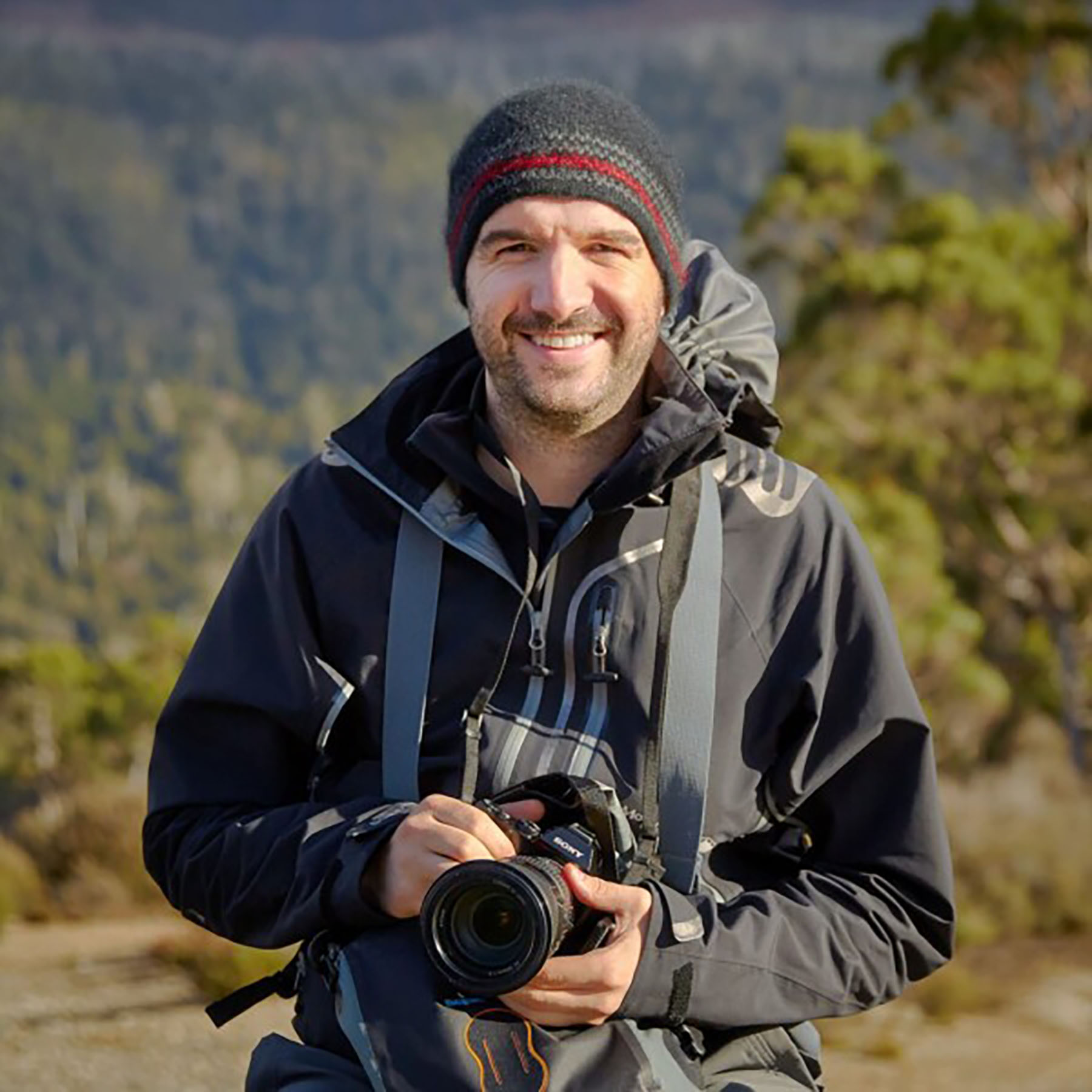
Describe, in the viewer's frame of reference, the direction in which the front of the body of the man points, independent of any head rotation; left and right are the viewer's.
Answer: facing the viewer

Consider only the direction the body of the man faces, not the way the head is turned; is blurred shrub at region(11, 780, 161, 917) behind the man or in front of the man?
behind

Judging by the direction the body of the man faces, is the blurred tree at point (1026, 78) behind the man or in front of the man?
behind

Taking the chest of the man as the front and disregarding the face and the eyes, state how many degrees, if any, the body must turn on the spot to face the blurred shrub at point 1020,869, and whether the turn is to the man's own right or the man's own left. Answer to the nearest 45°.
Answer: approximately 180°

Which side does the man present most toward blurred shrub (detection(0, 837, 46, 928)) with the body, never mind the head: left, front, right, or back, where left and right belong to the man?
back

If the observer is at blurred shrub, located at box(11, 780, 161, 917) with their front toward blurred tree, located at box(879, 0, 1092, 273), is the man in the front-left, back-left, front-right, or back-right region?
back-right

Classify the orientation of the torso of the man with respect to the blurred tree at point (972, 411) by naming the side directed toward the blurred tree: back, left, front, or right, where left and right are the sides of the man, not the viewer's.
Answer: back
